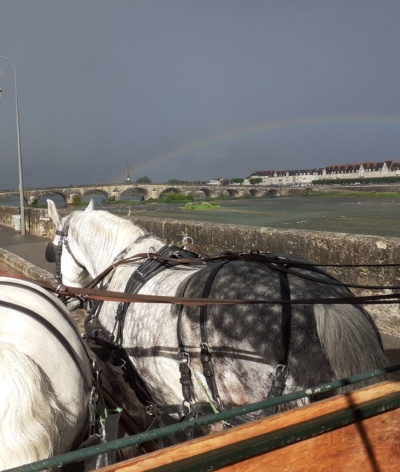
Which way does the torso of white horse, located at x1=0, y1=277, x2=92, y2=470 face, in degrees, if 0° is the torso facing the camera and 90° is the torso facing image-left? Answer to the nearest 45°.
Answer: approximately 180°

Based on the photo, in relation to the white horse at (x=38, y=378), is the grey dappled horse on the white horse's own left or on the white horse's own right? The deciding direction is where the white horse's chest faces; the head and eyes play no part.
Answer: on the white horse's own right

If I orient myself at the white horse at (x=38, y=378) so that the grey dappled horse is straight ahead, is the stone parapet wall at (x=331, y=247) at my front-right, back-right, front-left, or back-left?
front-left

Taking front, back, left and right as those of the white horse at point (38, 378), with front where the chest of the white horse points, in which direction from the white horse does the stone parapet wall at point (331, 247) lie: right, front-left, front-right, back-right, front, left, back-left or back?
front-right
